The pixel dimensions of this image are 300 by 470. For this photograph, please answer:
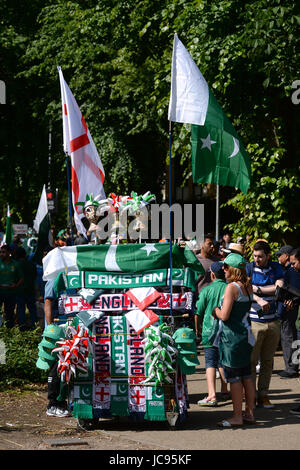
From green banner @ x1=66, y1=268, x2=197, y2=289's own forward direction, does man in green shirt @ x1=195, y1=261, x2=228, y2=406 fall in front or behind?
behind

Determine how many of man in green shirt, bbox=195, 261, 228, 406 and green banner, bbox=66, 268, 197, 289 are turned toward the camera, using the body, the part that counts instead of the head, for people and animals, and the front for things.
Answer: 1

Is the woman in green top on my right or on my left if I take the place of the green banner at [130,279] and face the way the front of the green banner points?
on my left

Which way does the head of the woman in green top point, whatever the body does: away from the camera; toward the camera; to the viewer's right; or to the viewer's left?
to the viewer's left

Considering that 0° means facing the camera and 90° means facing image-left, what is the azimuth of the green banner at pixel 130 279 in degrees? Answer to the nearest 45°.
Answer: approximately 0°

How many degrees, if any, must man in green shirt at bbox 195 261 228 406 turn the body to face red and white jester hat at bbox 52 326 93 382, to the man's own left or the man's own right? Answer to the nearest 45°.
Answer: approximately 90° to the man's own left

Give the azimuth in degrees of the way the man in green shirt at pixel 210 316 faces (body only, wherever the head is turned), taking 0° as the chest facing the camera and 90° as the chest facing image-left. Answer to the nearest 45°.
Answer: approximately 135°
